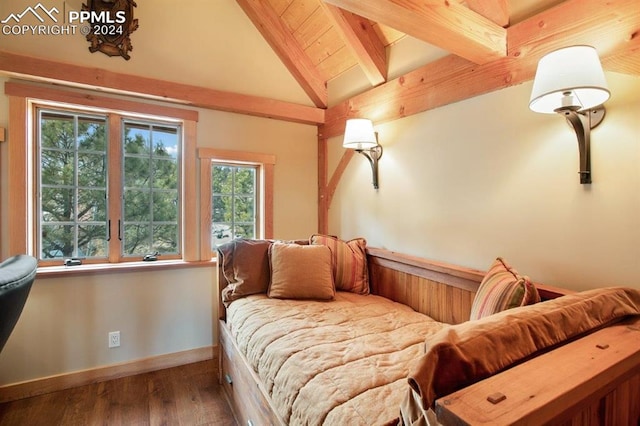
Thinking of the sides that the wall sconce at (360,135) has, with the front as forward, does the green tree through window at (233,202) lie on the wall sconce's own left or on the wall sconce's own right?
on the wall sconce's own right

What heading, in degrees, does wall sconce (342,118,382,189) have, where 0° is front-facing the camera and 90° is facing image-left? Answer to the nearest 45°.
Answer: approximately 45°

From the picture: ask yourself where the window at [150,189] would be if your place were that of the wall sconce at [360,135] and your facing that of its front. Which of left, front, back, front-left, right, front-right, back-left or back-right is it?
front-right

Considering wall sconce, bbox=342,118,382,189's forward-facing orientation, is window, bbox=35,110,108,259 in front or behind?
in front

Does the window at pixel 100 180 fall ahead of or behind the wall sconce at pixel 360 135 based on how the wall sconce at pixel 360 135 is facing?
ahead

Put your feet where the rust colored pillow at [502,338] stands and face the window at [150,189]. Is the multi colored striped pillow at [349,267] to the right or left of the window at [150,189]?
right

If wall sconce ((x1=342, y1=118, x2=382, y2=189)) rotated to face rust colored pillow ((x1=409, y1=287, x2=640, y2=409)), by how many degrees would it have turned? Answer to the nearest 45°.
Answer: approximately 45° to its left

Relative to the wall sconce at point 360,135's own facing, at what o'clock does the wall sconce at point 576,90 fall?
the wall sconce at point 576,90 is roughly at 9 o'clock from the wall sconce at point 360,135.
